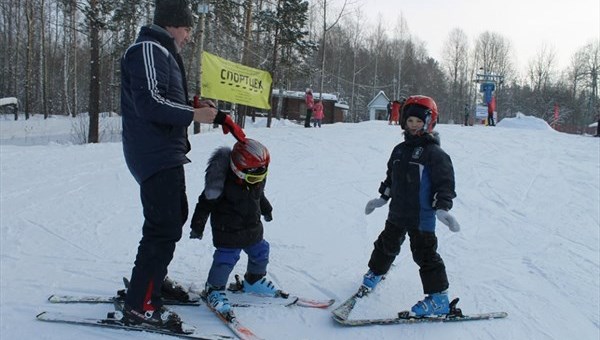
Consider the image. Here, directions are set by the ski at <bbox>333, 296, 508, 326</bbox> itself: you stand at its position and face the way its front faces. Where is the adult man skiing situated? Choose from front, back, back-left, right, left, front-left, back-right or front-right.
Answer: front-left

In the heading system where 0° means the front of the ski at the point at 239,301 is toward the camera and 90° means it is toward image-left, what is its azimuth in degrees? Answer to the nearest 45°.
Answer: approximately 270°

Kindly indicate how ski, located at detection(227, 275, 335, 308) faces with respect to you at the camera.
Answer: facing to the right of the viewer

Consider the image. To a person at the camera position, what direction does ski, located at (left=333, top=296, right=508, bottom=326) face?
facing to the left of the viewer

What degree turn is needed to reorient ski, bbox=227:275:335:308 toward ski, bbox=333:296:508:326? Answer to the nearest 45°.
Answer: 0° — it already faces it

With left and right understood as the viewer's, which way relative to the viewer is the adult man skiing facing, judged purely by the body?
facing to the right of the viewer

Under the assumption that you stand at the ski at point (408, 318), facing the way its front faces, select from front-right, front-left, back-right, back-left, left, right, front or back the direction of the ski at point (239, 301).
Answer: front

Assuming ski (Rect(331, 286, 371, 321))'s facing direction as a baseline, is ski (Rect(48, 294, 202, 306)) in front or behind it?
in front

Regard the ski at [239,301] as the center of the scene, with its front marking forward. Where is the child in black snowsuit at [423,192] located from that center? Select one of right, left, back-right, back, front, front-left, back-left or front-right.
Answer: front

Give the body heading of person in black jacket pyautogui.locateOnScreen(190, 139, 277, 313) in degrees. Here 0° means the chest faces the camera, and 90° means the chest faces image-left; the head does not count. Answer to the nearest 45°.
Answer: approximately 315°

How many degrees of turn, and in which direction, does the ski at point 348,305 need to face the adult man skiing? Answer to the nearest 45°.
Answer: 0° — it already faces them
